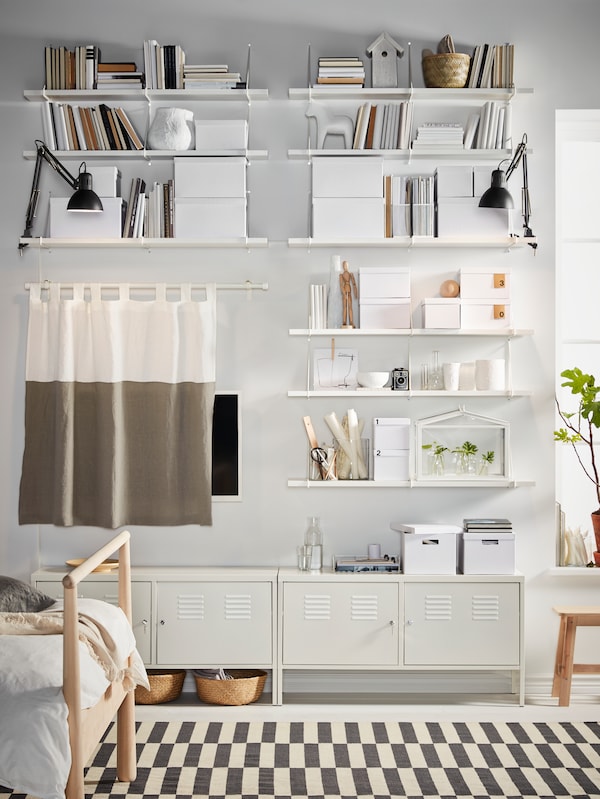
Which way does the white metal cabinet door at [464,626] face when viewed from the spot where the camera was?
facing the viewer

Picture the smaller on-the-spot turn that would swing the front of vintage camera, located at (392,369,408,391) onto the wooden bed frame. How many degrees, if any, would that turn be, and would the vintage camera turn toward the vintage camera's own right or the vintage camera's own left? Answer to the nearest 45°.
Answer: approximately 45° to the vintage camera's own right

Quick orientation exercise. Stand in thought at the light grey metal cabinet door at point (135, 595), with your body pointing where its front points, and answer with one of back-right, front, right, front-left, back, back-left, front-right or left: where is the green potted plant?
left

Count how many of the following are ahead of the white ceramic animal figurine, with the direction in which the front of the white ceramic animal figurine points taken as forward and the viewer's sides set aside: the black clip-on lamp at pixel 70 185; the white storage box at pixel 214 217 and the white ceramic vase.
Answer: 3

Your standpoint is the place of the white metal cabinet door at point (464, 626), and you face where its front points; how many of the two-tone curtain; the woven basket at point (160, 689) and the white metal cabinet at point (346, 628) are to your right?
3

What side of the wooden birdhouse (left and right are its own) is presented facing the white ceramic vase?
right

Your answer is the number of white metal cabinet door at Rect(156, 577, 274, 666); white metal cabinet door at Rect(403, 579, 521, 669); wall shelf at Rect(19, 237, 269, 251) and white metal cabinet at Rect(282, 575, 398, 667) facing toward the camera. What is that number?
4

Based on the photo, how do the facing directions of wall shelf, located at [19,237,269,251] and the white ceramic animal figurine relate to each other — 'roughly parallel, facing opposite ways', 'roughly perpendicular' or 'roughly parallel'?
roughly perpendicular

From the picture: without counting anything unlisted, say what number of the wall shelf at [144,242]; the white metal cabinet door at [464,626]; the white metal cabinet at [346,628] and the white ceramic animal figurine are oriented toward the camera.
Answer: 3

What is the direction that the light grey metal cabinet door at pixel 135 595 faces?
toward the camera

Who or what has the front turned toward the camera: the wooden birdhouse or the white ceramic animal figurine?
the wooden birdhouse

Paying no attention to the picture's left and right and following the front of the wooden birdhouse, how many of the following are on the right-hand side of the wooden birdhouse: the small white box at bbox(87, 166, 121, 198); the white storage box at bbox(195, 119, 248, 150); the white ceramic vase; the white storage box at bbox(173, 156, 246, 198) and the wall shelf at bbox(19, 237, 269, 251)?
5
